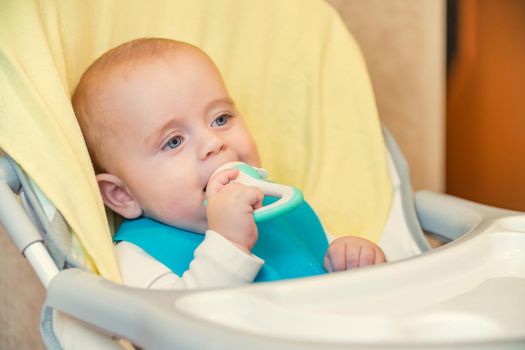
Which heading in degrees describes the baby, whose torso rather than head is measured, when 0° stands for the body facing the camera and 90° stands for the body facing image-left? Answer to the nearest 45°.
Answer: approximately 315°

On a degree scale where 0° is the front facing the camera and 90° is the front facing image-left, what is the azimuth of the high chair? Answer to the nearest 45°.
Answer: approximately 315°

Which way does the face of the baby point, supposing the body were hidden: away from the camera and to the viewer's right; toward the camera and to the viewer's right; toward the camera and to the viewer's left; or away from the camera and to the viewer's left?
toward the camera and to the viewer's right
